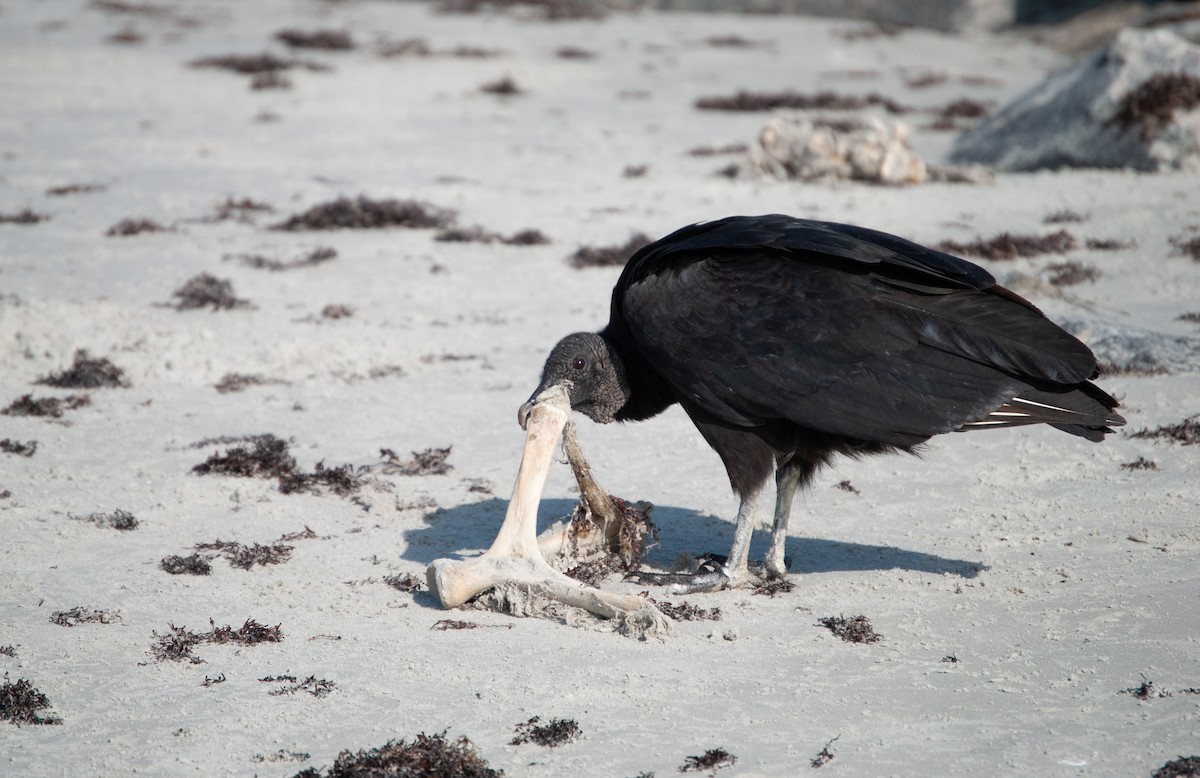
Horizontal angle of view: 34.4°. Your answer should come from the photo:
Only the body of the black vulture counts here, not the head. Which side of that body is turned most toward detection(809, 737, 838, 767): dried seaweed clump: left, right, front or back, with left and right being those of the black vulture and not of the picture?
left

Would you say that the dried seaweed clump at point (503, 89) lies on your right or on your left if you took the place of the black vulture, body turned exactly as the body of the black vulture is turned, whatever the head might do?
on your right

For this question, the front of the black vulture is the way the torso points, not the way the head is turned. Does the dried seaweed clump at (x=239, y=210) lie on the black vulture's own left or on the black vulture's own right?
on the black vulture's own right

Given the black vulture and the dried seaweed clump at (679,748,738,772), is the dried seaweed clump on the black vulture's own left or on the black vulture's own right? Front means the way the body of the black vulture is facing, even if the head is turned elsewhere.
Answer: on the black vulture's own left

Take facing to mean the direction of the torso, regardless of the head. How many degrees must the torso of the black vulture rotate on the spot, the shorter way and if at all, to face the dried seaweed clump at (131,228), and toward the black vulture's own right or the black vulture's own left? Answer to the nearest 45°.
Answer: approximately 45° to the black vulture's own right

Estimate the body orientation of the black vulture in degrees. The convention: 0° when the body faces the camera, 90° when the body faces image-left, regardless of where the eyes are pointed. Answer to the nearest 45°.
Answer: approximately 90°
